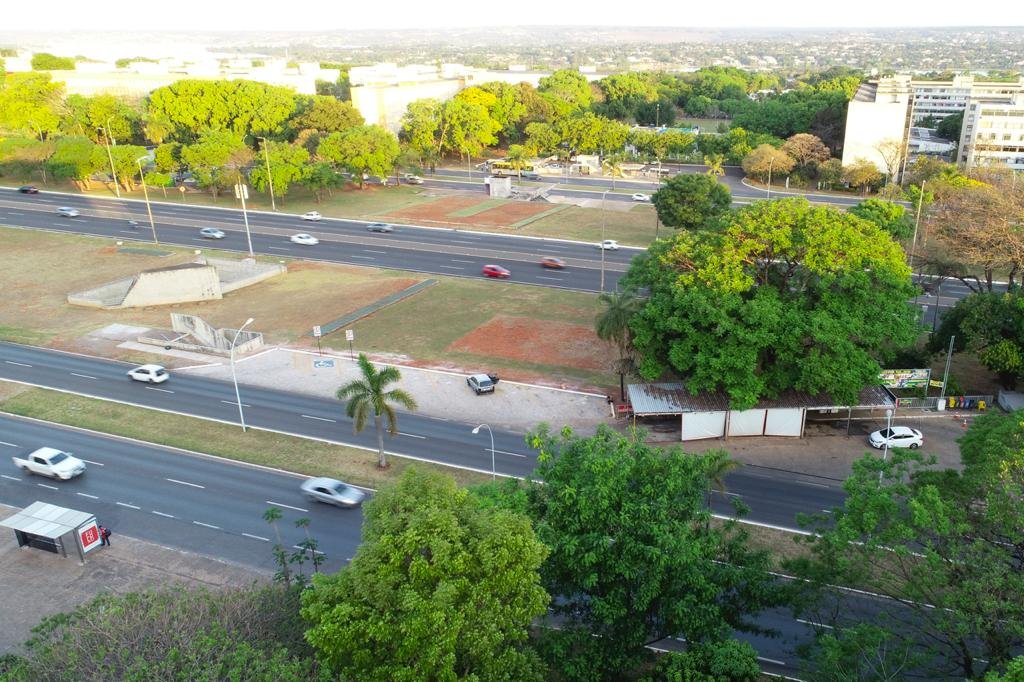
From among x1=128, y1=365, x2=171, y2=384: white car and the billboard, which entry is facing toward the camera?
the billboard

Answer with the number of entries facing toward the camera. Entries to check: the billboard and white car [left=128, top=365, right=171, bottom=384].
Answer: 1

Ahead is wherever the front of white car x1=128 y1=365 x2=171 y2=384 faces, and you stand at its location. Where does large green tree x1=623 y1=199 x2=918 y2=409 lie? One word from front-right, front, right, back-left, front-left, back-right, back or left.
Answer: back

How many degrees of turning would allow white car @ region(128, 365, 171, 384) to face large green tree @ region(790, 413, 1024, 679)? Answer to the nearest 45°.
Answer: approximately 180°

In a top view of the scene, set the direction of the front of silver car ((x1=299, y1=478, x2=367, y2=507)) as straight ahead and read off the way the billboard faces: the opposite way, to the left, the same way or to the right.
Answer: to the right

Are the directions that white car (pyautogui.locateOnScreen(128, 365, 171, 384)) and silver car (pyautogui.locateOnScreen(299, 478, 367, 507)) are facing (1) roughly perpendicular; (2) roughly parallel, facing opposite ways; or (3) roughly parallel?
roughly parallel, facing opposite ways

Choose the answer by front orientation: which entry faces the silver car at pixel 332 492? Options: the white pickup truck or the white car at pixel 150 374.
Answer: the white pickup truck

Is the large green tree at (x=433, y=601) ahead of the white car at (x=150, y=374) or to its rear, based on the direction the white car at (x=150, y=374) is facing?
to the rear

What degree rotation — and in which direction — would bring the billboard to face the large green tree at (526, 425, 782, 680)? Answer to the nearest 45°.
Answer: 0° — it already faces it

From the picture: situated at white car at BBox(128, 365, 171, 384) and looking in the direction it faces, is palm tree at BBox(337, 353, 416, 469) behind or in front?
behind

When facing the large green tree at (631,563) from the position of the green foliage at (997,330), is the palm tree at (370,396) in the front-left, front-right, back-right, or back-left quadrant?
front-right

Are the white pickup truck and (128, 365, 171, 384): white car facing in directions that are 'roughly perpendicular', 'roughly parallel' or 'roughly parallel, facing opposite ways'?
roughly parallel, facing opposite ways

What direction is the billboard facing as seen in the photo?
toward the camera

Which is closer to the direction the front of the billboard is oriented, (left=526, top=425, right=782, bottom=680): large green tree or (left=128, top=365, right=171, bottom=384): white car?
the large green tree

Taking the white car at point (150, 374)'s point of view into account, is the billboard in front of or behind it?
behind

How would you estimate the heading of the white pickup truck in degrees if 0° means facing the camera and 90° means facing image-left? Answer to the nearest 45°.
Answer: approximately 315°

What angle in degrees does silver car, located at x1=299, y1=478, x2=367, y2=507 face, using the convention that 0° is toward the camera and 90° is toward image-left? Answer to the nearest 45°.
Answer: approximately 315°

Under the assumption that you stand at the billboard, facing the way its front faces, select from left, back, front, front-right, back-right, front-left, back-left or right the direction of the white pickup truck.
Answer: front-right
